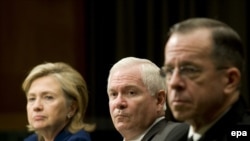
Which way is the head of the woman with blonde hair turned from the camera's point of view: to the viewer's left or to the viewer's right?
to the viewer's left

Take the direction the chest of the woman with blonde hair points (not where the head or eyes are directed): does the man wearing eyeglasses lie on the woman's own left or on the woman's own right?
on the woman's own left

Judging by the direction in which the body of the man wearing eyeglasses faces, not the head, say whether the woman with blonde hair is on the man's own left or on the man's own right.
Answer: on the man's own right

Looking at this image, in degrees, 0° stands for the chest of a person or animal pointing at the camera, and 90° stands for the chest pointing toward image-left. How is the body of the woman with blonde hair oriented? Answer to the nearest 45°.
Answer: approximately 45°

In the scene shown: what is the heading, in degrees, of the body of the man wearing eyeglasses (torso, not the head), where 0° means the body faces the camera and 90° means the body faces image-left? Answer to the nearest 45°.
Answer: approximately 45°
